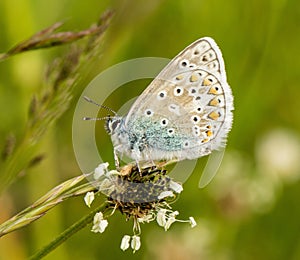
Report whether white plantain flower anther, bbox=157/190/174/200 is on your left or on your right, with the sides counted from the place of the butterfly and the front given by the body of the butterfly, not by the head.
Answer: on your left

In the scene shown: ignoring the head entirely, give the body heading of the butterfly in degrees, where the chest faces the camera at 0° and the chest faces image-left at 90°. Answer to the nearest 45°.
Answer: approximately 90°
